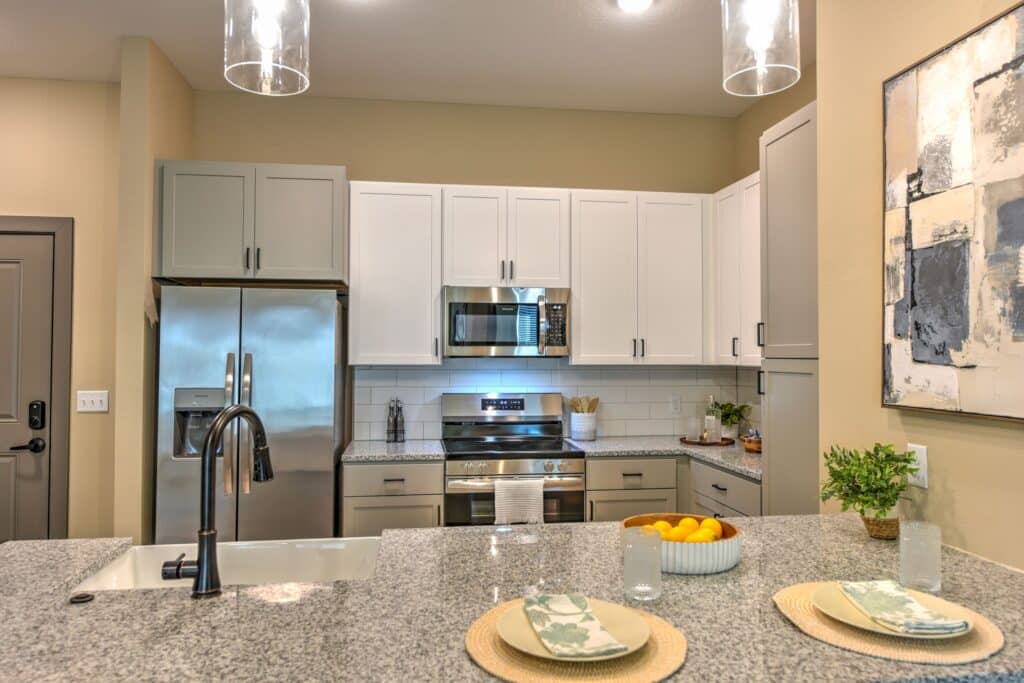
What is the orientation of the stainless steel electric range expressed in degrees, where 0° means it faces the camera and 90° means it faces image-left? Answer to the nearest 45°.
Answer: approximately 0°

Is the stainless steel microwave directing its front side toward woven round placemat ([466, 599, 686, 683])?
yes

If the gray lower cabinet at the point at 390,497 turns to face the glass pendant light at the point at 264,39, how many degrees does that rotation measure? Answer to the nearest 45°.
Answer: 0° — it already faces it

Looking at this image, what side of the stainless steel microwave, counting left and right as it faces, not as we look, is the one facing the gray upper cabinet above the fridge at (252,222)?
right

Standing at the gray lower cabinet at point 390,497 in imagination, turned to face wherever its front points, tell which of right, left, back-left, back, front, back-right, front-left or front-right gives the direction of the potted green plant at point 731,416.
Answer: left

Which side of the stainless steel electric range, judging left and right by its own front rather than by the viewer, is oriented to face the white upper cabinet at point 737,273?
left

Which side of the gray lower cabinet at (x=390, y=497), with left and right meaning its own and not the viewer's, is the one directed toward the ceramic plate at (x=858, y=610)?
front

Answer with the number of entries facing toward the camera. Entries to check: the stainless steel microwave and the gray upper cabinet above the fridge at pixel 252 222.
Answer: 2

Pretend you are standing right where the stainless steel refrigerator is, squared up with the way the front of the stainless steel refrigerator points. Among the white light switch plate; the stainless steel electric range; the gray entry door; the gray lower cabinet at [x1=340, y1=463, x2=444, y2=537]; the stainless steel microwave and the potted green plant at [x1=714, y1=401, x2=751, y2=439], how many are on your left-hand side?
4

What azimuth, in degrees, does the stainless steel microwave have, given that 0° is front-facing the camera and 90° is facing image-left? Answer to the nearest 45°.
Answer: approximately 0°

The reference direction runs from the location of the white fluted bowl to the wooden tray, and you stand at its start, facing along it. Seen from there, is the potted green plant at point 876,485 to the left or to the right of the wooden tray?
right
